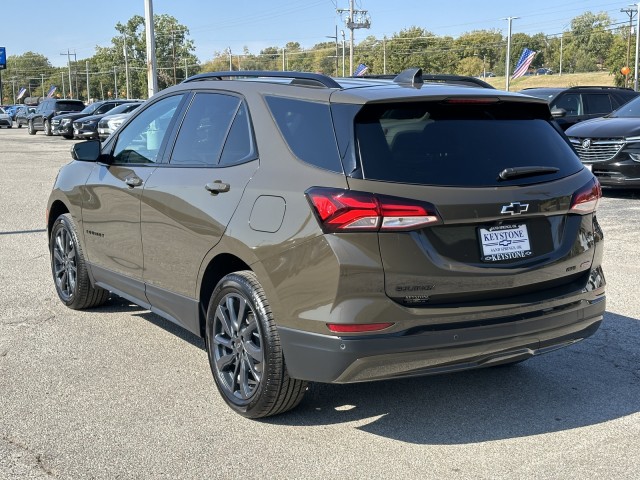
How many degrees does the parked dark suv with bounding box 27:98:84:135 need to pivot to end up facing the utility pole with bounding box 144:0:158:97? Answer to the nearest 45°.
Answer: approximately 135° to its right

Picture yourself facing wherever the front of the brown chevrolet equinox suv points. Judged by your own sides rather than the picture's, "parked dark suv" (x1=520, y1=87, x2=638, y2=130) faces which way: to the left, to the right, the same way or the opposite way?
to the left

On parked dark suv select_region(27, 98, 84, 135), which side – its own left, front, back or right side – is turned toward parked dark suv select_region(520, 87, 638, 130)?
back

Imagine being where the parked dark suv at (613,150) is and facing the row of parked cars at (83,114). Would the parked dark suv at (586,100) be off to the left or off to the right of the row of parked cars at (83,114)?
right

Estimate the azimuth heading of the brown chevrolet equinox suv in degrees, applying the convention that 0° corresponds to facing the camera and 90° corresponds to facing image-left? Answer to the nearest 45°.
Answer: approximately 135°

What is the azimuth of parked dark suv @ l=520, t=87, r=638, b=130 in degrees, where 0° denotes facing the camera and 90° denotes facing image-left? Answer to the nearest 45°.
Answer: approximately 45°
